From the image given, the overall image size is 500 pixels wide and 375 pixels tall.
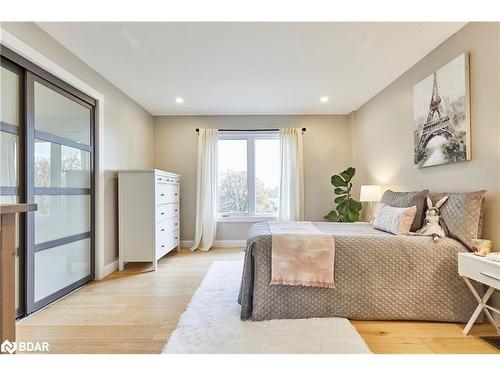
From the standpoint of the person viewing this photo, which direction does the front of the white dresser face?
facing to the right of the viewer

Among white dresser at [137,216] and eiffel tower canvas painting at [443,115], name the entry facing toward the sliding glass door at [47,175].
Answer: the eiffel tower canvas painting

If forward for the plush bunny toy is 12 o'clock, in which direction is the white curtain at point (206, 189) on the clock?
The white curtain is roughly at 2 o'clock from the plush bunny toy.

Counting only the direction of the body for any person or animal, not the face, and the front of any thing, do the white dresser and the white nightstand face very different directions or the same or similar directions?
very different directions

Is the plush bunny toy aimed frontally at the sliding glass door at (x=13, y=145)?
yes

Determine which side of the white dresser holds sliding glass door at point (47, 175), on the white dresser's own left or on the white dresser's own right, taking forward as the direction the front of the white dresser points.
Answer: on the white dresser's own right
